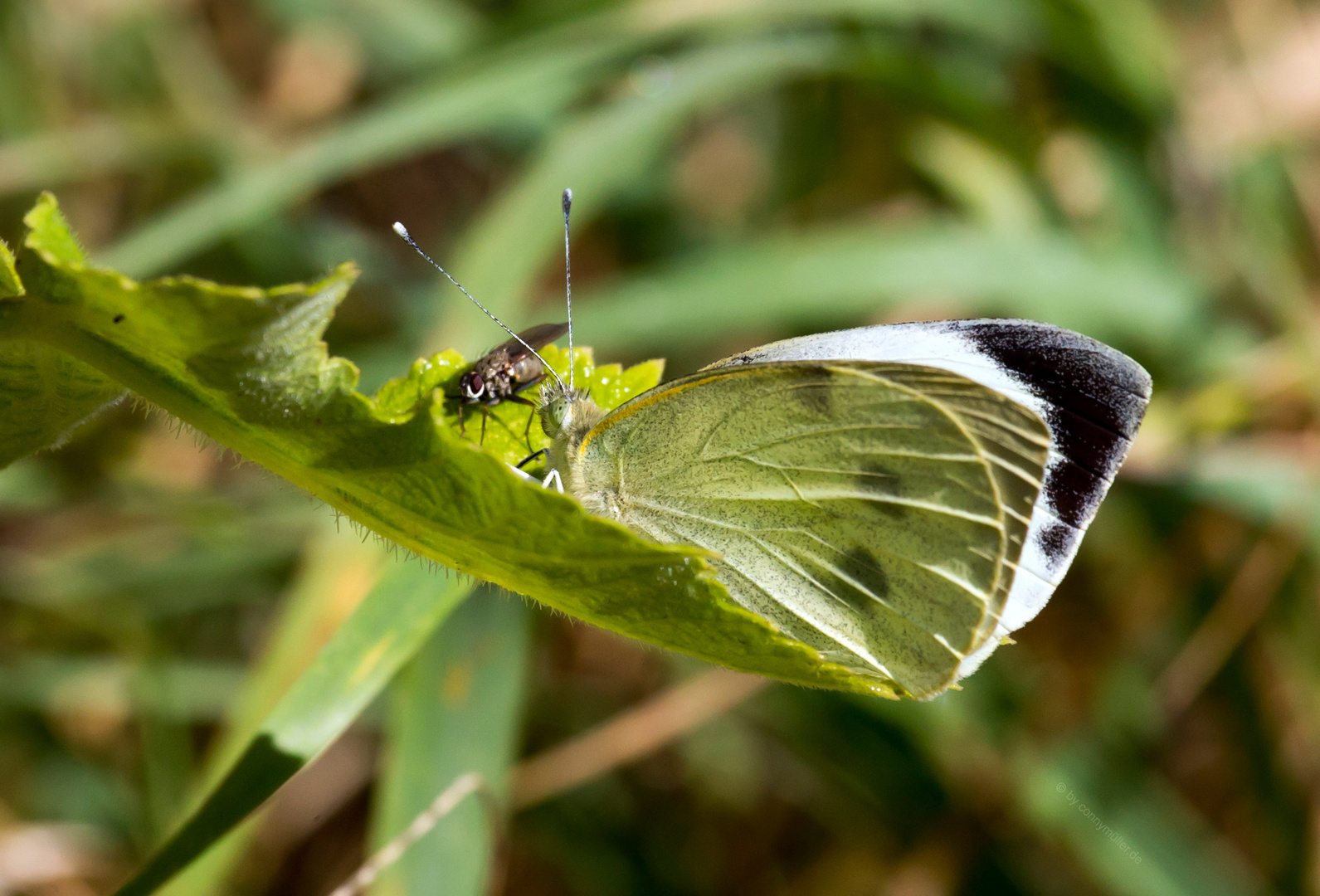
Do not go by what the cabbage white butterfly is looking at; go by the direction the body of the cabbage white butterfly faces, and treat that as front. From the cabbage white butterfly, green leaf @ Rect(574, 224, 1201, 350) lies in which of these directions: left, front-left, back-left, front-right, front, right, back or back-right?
right

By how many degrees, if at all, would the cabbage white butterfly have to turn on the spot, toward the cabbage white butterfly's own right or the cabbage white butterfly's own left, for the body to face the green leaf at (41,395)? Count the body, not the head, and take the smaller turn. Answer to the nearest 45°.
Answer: approximately 45° to the cabbage white butterfly's own left

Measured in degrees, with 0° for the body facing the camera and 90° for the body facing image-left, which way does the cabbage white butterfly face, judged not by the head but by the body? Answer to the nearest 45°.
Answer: approximately 90°

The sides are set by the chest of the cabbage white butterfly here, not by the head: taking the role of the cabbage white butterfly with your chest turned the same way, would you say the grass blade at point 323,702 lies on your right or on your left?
on your right

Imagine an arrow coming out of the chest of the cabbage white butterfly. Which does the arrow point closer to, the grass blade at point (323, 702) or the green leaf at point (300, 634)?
the green leaf

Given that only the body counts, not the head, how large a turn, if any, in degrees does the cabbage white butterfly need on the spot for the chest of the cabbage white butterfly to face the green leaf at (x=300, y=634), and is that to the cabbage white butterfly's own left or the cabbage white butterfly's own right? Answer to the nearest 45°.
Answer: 0° — it already faces it
